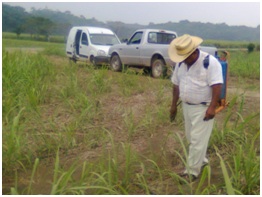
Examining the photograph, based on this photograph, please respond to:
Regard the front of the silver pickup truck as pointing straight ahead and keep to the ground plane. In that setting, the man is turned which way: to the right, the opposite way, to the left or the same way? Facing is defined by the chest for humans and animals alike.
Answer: to the left

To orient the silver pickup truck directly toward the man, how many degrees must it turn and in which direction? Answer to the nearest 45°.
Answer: approximately 135° to its left

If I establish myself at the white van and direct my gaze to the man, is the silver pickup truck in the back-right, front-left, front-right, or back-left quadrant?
front-left

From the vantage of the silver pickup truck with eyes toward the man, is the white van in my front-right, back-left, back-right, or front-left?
back-right

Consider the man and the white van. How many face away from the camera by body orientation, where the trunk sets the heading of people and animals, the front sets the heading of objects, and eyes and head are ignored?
0

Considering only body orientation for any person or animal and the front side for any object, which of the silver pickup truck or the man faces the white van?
the silver pickup truck

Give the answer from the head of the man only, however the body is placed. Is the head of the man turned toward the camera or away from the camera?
toward the camera

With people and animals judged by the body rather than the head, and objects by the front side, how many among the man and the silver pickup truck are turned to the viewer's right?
0

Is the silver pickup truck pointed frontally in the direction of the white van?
yes

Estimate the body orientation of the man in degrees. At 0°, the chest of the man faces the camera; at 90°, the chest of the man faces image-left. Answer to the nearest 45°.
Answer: approximately 45°

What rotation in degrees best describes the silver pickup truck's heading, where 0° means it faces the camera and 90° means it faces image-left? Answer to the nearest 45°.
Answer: approximately 135°

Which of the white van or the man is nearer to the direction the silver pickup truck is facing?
the white van
